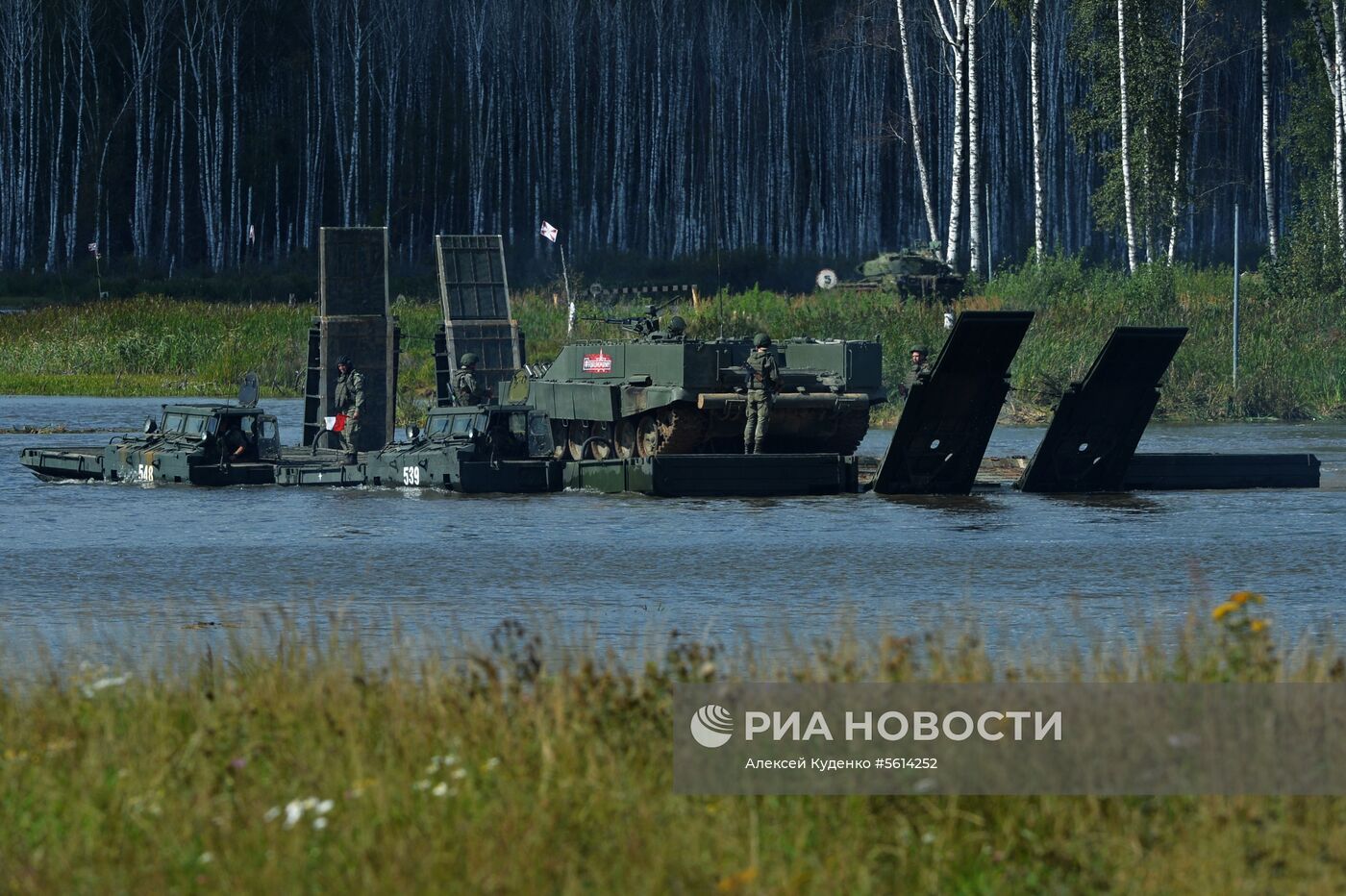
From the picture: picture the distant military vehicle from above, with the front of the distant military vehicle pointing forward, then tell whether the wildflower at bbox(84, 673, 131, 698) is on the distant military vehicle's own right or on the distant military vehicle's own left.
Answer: on the distant military vehicle's own left

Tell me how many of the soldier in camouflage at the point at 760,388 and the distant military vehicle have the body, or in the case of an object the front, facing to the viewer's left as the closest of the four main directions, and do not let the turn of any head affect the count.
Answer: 1

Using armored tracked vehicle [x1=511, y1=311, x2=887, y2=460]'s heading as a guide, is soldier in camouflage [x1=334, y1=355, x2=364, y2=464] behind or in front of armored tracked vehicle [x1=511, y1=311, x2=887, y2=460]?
in front

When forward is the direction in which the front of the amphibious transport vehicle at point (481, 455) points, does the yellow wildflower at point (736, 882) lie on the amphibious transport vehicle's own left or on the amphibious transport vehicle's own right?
on the amphibious transport vehicle's own left

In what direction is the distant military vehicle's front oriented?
to the viewer's left

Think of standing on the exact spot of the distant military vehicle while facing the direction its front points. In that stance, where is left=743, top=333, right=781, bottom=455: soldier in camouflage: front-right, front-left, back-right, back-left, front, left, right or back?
left

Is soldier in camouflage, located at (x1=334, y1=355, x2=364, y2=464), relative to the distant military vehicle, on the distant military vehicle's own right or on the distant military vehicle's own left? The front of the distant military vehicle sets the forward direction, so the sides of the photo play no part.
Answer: on the distant military vehicle's own left

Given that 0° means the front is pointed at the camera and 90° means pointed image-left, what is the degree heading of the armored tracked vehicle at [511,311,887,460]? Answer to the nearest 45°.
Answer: approximately 135°

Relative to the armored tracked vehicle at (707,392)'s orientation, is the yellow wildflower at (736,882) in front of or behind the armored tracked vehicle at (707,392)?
behind
